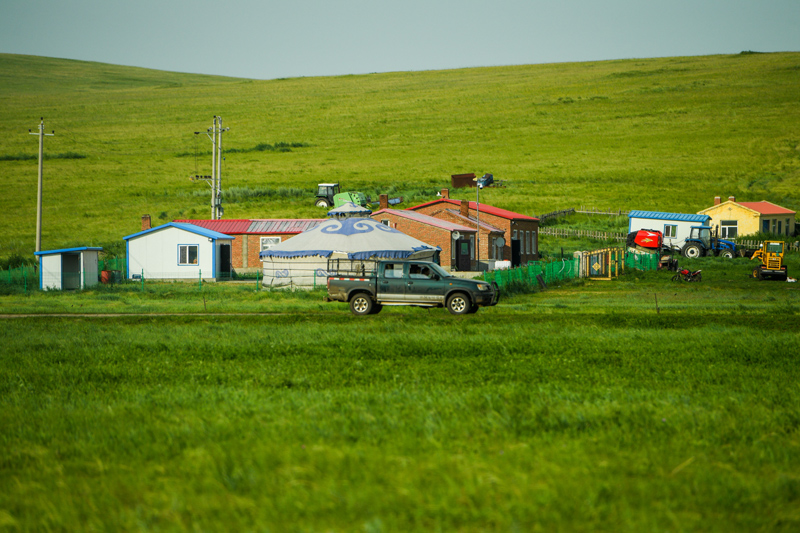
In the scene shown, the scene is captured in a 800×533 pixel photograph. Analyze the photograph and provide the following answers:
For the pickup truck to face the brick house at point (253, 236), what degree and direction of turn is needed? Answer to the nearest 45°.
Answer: approximately 135° to its left

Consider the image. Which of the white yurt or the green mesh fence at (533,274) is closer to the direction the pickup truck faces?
the green mesh fence

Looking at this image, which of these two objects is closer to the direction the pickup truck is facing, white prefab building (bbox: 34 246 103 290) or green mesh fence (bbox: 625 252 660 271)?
the green mesh fence

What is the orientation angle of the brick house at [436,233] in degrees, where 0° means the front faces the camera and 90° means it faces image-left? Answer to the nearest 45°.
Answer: approximately 315°

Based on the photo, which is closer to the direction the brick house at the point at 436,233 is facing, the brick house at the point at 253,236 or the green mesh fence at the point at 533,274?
the green mesh fence

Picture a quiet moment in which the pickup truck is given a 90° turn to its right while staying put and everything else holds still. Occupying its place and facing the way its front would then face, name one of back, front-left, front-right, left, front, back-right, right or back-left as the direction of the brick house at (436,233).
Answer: back

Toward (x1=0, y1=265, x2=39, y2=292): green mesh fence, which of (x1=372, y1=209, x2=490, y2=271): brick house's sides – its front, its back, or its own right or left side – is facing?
right

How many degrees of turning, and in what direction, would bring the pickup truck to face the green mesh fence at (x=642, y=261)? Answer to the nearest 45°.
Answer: approximately 45° to its left

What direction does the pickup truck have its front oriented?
to the viewer's right
